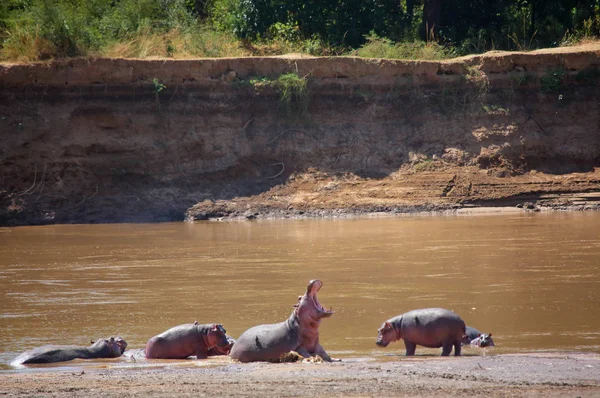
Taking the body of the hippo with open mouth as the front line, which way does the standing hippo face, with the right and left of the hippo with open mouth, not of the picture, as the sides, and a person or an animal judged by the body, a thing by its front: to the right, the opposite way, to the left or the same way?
the opposite way

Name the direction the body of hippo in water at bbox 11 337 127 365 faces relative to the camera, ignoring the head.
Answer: to the viewer's right

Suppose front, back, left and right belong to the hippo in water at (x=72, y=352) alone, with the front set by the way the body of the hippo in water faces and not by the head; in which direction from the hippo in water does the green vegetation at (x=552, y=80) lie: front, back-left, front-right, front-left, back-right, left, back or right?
front-left

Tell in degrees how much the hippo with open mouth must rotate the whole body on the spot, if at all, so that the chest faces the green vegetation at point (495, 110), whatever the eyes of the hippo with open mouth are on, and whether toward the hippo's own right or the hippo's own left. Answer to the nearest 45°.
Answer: approximately 90° to the hippo's own left

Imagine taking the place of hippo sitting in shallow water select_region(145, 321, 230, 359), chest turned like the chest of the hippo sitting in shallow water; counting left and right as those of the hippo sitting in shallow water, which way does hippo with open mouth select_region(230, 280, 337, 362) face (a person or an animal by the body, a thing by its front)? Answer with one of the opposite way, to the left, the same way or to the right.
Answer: the same way

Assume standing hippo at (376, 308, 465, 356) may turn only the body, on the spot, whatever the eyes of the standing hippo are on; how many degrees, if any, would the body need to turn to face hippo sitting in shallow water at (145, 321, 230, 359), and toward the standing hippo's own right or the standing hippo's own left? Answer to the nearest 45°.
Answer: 0° — it already faces it

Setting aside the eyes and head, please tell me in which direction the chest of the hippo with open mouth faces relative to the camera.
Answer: to the viewer's right

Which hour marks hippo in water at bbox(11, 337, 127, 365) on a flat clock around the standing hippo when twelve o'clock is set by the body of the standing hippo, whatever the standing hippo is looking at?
The hippo in water is roughly at 12 o'clock from the standing hippo.

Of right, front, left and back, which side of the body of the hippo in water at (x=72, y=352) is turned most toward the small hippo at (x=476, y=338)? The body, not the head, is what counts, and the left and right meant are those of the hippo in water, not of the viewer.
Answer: front

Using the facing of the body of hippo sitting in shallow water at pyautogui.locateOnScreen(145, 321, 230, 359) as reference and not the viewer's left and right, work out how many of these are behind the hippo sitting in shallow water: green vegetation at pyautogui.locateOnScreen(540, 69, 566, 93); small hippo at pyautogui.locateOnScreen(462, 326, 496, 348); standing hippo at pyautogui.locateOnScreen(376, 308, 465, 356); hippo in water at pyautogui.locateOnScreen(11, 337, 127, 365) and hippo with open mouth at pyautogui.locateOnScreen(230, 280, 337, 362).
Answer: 1

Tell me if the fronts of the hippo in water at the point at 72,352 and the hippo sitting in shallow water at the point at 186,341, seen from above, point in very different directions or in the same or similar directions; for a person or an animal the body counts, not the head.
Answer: same or similar directions

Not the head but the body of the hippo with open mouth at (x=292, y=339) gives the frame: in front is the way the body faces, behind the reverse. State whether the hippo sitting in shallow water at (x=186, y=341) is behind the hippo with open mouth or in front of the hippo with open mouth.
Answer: behind

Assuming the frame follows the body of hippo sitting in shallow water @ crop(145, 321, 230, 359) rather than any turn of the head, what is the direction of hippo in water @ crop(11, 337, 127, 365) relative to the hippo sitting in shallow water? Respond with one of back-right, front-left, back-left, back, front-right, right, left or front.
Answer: back

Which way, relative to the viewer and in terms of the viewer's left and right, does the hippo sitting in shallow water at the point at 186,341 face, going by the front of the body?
facing to the right of the viewer

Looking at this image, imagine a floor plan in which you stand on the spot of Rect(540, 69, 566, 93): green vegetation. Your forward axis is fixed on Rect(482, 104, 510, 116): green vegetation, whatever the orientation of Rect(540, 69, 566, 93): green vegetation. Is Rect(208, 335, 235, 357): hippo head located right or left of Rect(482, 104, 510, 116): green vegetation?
left

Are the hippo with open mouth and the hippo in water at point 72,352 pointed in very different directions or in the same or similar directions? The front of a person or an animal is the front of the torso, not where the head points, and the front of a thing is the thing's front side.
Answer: same or similar directions

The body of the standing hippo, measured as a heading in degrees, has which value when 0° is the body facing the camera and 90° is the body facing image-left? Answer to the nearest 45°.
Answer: approximately 90°

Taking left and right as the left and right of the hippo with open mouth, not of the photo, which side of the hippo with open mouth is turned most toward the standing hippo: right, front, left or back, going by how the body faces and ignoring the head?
front
